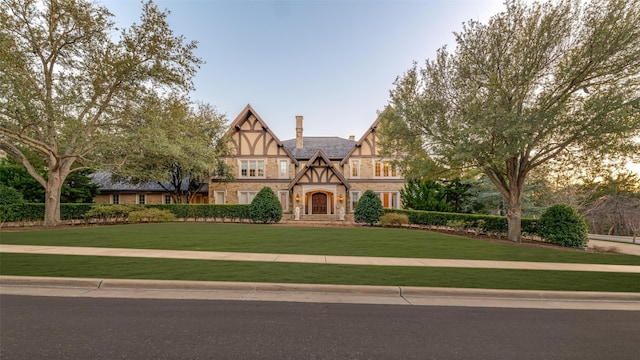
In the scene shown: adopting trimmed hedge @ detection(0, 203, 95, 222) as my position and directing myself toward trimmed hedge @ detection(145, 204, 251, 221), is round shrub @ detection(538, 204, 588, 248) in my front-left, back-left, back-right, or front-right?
front-right

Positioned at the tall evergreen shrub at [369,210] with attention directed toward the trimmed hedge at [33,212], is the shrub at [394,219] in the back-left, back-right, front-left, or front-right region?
back-left

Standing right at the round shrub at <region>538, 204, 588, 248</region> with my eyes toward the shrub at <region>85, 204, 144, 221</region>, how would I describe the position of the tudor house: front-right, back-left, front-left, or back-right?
front-right

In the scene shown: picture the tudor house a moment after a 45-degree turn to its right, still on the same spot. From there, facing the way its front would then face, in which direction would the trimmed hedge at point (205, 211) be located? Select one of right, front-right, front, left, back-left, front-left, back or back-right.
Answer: front

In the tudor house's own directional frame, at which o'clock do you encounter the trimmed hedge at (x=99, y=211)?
The trimmed hedge is roughly at 2 o'clock from the tudor house.

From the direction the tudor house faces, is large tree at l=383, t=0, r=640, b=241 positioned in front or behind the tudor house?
in front

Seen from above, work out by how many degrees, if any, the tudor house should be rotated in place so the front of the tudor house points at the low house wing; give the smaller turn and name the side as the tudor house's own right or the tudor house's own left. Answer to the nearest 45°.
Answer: approximately 90° to the tudor house's own right

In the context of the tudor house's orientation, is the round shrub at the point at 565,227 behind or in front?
in front

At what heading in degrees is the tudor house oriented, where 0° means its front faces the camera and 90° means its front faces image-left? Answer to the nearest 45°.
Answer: approximately 0°
